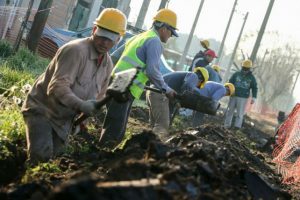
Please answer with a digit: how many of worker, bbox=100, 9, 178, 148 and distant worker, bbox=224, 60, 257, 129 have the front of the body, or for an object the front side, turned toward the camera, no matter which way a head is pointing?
1

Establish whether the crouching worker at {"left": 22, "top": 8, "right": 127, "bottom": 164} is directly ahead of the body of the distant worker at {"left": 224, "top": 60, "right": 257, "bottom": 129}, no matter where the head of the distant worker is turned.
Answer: yes

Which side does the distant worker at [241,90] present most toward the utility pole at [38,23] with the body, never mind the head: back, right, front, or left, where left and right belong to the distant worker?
right

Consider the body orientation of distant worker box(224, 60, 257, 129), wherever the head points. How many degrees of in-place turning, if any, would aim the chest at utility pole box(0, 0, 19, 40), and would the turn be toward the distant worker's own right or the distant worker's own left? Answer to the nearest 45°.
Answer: approximately 90° to the distant worker's own right

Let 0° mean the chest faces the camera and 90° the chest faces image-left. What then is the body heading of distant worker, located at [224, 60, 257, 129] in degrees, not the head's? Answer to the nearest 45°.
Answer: approximately 0°

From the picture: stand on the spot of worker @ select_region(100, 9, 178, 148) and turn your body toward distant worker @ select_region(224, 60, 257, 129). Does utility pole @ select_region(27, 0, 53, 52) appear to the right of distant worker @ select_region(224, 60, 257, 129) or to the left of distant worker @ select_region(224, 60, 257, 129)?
left

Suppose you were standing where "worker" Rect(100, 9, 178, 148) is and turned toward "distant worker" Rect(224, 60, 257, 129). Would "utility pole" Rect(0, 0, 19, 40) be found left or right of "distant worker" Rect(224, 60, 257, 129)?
left
